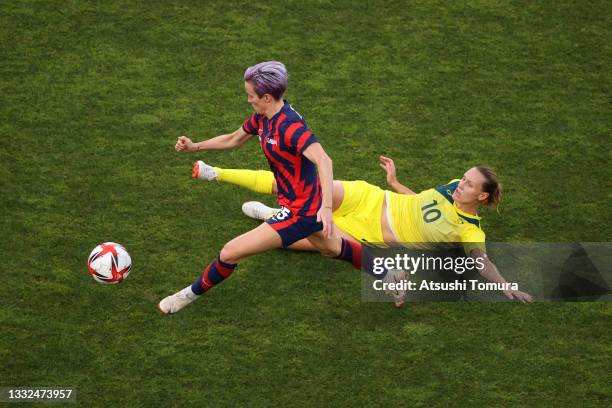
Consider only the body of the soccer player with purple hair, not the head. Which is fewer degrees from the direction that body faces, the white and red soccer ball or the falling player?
the white and red soccer ball

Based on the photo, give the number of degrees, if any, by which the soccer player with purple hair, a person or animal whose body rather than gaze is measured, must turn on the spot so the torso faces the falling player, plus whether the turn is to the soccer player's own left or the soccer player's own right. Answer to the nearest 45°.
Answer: approximately 180°

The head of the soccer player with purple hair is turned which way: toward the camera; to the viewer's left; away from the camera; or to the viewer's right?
to the viewer's left

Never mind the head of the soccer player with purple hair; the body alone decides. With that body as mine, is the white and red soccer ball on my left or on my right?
on my right

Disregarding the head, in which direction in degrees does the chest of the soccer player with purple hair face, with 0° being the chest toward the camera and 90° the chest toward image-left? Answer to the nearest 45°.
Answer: approximately 45°
